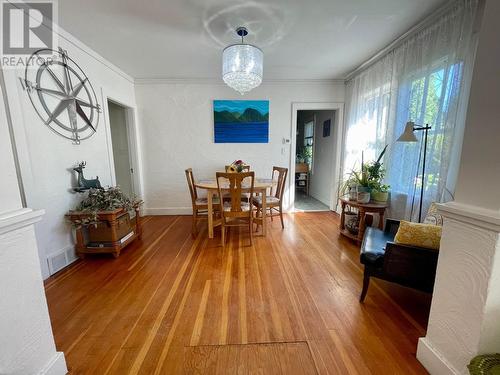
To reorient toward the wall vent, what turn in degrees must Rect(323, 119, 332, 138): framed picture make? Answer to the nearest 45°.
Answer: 0° — it already faces it

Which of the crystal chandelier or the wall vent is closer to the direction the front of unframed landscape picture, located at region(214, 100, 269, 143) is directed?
the crystal chandelier

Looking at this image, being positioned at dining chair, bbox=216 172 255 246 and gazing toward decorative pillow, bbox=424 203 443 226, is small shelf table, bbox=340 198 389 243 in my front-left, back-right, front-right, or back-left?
front-left

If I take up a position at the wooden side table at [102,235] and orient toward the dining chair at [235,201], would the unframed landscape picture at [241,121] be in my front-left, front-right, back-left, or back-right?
front-left

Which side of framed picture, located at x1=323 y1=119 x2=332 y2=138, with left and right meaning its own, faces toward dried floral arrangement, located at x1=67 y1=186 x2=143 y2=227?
front

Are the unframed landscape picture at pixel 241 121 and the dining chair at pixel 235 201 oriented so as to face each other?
yes

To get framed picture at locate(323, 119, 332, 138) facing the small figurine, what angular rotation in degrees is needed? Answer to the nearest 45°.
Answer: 0° — it already faces it

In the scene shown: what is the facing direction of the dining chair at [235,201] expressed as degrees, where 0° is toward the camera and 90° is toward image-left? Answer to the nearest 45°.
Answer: approximately 180°

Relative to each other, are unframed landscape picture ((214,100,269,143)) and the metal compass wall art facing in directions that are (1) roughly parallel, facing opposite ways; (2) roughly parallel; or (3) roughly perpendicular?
roughly perpendicular

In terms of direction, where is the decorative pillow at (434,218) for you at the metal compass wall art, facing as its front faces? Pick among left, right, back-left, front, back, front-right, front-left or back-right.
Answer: front

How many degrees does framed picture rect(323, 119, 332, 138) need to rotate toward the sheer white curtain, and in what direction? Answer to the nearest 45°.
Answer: approximately 45° to its left

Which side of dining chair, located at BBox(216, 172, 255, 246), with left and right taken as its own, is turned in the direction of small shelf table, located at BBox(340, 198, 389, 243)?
right

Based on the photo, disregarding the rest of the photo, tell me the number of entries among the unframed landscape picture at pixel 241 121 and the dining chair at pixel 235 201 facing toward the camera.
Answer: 1

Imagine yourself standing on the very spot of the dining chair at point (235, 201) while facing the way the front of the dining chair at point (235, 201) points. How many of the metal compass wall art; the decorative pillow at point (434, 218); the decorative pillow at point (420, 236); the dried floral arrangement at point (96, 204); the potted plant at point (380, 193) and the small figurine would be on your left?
3

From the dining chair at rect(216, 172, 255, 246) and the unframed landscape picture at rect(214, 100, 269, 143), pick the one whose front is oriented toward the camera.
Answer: the unframed landscape picture

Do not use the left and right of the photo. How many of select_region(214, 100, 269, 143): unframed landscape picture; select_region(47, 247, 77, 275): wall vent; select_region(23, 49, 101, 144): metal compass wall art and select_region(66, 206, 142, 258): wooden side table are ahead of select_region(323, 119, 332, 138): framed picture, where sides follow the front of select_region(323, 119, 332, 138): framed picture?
4

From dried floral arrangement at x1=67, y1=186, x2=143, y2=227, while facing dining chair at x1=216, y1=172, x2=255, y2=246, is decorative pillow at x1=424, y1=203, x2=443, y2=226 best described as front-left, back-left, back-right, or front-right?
front-right

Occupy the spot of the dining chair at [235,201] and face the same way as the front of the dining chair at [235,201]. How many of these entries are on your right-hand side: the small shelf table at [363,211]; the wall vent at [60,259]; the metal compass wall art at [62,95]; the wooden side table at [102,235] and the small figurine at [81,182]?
1

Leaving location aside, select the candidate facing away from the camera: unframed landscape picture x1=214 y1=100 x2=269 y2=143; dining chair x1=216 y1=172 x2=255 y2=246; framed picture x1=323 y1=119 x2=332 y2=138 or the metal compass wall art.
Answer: the dining chair

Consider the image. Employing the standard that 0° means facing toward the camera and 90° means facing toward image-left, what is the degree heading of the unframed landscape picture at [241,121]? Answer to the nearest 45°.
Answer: approximately 0°

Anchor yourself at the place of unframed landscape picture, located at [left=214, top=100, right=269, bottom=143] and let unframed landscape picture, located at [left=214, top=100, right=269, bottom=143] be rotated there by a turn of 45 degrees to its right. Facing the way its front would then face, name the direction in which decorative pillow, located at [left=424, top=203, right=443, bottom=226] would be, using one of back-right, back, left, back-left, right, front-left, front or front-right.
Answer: left

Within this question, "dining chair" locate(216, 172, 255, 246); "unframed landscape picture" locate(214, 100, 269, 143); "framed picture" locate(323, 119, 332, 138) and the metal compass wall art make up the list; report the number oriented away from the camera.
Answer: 1

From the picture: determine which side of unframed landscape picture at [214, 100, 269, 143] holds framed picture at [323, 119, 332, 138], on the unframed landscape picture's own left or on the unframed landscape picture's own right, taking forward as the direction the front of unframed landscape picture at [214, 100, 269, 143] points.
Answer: on the unframed landscape picture's own left

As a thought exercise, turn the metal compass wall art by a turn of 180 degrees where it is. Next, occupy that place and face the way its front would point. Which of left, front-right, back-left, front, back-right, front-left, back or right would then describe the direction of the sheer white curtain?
back

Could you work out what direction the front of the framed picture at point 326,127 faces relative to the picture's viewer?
facing the viewer and to the left of the viewer
